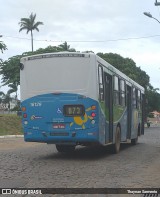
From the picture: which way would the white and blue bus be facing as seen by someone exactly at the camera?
facing away from the viewer and to the right of the viewer
